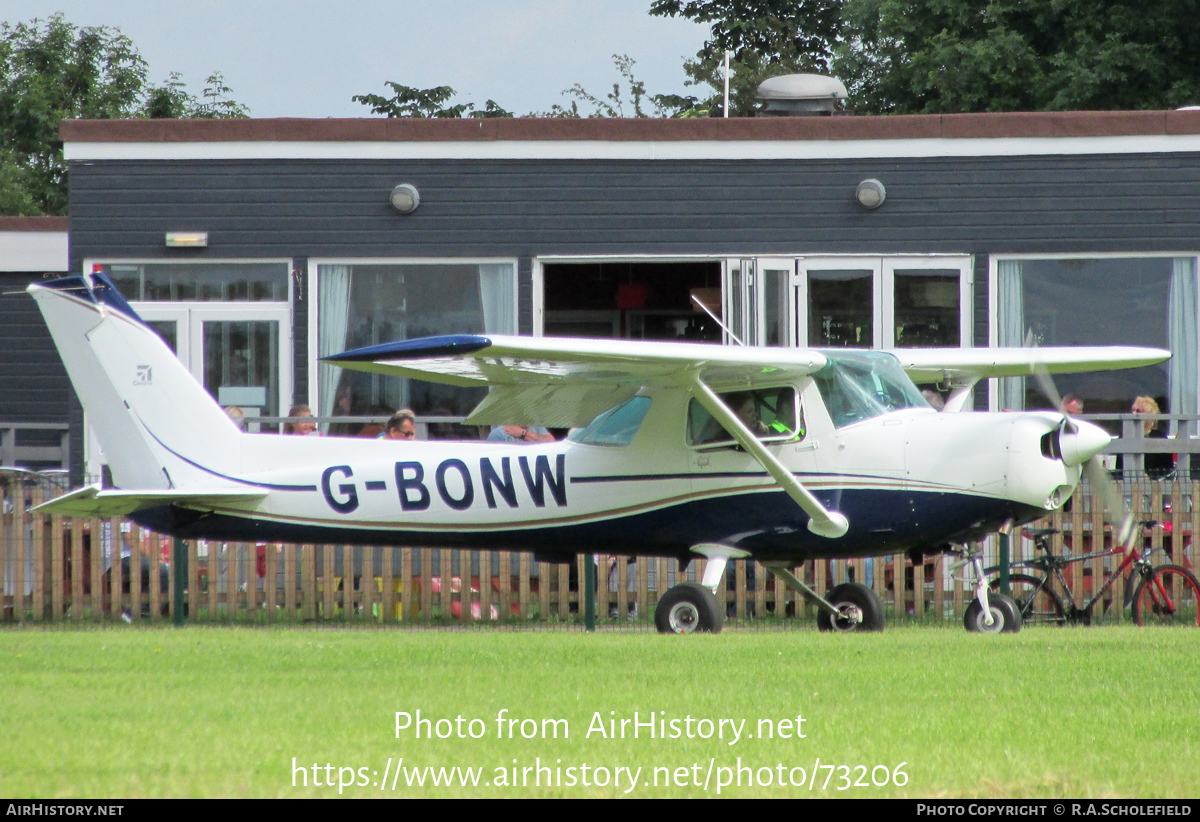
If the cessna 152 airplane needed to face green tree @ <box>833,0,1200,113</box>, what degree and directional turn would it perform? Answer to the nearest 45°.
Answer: approximately 90° to its left

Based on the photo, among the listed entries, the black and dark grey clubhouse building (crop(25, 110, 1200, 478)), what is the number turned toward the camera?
1

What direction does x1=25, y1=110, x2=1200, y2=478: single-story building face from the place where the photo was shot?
facing the viewer

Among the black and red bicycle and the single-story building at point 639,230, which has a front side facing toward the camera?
the single-story building

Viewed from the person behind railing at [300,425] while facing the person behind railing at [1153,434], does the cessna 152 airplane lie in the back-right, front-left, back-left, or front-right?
front-right

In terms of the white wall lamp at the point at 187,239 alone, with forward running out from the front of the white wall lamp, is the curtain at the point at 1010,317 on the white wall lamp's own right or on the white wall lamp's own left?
on the white wall lamp's own left

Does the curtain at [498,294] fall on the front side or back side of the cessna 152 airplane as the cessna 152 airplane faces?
on the back side

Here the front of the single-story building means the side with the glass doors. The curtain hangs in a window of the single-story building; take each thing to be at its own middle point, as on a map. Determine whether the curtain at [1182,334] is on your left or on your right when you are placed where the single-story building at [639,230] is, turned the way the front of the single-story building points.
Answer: on your left

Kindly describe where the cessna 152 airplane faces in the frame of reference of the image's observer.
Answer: facing the viewer and to the right of the viewer

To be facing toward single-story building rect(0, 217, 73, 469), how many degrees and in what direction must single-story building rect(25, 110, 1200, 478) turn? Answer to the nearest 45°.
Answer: approximately 135° to its right

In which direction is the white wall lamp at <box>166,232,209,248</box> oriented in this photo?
toward the camera
